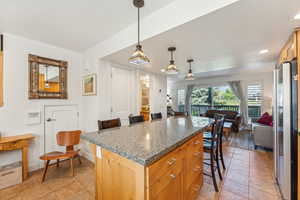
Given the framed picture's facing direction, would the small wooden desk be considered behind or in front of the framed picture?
in front

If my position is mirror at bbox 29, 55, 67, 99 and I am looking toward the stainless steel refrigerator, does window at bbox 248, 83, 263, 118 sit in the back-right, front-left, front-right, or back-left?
front-left

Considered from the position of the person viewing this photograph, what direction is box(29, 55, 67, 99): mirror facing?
facing the viewer and to the right of the viewer

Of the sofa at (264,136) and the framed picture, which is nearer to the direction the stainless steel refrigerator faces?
the framed picture

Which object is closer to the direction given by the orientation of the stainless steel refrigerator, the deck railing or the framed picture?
the framed picture

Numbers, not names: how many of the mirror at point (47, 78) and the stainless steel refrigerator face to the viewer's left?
1

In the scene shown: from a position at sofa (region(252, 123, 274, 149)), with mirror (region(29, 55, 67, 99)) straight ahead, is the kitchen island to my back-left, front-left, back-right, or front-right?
front-left

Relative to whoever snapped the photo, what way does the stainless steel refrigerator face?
facing to the left of the viewer
